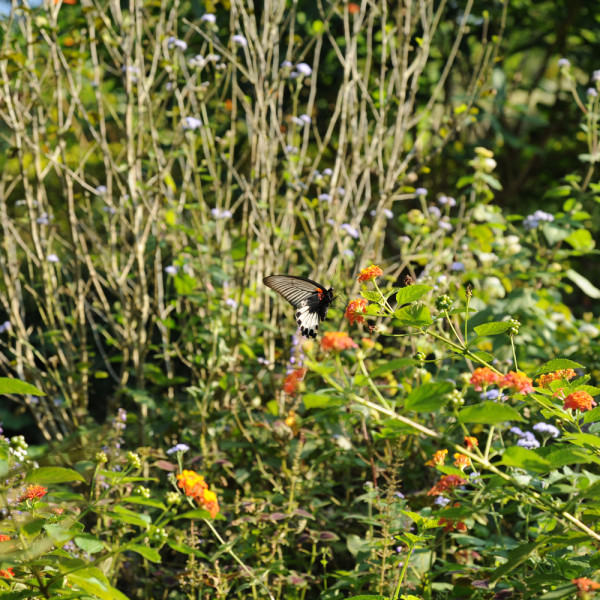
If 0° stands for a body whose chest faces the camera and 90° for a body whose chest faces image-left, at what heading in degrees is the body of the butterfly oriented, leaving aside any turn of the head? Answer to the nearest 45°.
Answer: approximately 270°

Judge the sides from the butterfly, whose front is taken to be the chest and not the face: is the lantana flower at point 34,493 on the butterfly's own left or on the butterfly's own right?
on the butterfly's own right

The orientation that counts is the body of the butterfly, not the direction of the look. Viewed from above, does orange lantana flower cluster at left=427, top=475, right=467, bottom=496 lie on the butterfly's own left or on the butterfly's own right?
on the butterfly's own right

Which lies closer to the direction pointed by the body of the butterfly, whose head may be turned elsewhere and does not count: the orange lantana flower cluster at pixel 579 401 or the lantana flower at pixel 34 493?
the orange lantana flower cluster

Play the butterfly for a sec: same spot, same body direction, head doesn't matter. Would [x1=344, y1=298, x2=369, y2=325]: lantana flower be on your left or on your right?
on your right

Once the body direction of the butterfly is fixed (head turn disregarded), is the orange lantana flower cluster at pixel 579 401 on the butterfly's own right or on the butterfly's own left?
on the butterfly's own right

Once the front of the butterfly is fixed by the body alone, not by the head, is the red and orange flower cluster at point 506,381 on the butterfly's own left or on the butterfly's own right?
on the butterfly's own right
